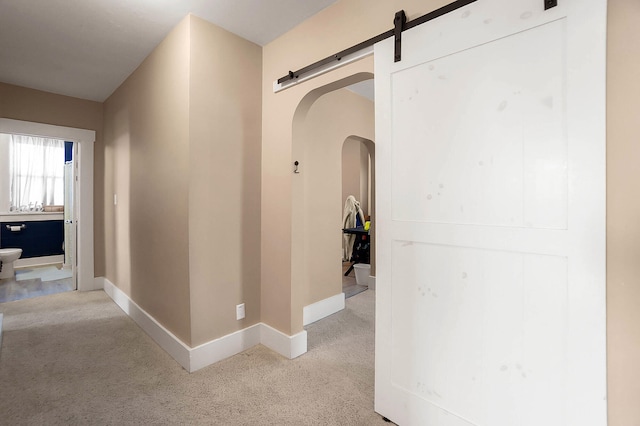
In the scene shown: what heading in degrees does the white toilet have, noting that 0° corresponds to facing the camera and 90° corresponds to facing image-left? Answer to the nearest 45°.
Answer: approximately 270°

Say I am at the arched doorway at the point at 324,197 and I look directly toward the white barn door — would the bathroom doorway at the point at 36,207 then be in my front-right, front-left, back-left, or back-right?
back-right

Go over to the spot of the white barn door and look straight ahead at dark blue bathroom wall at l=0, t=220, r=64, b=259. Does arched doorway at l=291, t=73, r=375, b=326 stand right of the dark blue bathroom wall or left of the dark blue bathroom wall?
right

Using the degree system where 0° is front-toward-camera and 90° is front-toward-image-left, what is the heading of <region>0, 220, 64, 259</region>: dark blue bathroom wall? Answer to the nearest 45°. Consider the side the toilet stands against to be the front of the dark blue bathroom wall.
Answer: approximately 0°

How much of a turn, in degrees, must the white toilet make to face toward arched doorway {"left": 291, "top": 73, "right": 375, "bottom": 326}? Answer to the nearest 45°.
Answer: approximately 45° to its right

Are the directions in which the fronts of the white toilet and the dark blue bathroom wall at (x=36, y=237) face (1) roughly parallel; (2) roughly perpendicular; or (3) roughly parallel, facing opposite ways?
roughly perpendicular
